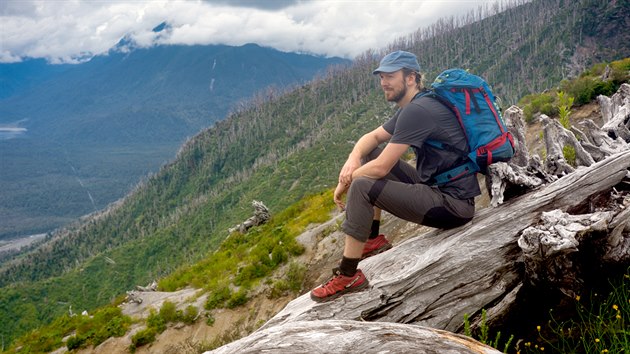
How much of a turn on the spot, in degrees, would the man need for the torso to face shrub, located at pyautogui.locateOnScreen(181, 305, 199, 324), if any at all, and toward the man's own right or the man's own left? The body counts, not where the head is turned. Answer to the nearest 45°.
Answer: approximately 45° to the man's own right

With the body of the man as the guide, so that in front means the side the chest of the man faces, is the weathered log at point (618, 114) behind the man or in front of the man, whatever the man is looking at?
behind

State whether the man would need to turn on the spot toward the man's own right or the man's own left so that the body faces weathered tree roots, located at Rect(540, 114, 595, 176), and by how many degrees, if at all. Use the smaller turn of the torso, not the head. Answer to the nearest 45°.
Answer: approximately 135° to the man's own right

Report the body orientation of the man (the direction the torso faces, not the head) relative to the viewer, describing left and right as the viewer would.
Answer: facing to the left of the viewer

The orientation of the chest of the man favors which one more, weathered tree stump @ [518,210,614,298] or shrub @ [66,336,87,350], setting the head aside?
the shrub

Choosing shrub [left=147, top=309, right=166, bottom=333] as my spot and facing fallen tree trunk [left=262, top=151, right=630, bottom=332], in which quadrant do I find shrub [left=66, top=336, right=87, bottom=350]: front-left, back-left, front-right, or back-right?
back-right

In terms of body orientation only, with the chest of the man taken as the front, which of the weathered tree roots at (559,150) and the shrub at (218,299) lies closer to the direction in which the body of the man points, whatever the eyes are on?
the shrub

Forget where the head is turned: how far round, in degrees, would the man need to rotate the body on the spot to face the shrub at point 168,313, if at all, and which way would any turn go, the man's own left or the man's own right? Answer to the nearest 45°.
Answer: approximately 45° to the man's own right
